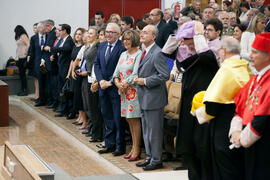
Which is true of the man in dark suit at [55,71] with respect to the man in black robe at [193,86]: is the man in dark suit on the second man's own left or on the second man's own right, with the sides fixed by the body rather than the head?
on the second man's own right

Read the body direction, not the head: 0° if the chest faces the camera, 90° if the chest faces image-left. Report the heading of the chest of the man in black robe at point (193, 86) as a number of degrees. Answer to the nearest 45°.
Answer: approximately 90°

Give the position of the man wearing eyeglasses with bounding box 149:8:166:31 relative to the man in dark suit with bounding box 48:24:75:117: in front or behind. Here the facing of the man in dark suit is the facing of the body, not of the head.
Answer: behind

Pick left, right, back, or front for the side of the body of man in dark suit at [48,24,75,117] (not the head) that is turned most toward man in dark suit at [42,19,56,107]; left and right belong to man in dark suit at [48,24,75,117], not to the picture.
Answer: right

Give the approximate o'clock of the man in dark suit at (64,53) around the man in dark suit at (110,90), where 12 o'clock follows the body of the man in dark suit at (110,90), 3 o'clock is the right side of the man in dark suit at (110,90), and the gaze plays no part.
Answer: the man in dark suit at (64,53) is roughly at 4 o'clock from the man in dark suit at (110,90).

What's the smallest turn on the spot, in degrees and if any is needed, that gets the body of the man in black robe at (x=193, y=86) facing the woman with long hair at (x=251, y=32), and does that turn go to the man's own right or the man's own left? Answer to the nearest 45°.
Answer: approximately 90° to the man's own right

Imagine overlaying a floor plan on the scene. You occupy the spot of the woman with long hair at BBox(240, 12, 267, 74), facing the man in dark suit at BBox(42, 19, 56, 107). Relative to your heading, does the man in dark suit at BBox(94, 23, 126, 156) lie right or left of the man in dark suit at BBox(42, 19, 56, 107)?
left

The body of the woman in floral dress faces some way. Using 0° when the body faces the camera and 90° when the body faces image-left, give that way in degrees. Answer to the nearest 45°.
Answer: approximately 45°

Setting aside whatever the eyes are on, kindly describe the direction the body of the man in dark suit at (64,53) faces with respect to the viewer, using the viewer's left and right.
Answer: facing to the left of the viewer
